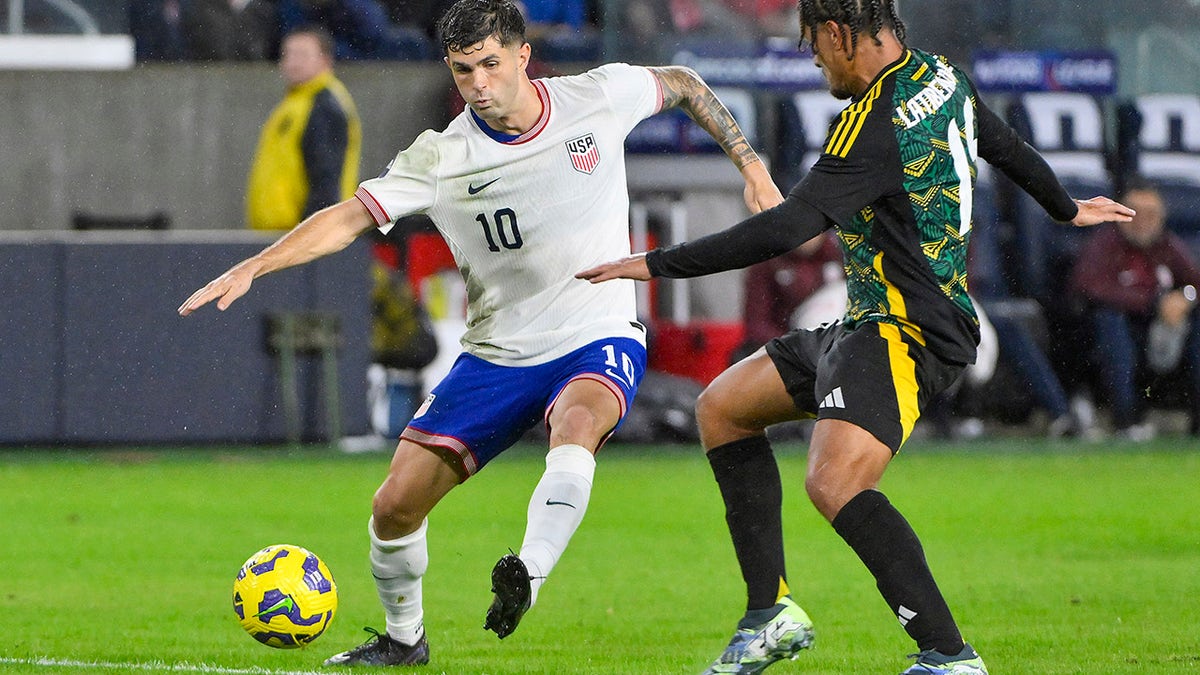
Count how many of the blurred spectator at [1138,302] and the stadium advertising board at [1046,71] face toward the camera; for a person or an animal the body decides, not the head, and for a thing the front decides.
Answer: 2

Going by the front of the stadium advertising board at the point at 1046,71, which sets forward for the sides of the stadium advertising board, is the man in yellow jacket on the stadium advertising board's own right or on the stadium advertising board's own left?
on the stadium advertising board's own right

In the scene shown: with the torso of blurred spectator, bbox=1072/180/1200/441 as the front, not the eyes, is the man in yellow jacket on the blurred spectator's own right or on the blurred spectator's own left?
on the blurred spectator's own right

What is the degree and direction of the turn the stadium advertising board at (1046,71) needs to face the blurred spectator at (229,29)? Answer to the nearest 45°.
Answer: approximately 90° to its right

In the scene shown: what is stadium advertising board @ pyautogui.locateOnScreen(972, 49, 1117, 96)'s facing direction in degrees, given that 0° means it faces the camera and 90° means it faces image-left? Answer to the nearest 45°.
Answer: approximately 0°

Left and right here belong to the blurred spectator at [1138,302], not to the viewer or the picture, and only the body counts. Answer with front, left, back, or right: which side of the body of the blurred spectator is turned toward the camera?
front

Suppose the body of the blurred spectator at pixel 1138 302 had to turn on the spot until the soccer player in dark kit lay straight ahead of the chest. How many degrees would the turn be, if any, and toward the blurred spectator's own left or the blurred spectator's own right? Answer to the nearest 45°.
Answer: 0° — they already face them

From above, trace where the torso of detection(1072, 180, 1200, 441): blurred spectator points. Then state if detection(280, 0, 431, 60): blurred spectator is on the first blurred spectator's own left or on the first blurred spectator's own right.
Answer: on the first blurred spectator's own right

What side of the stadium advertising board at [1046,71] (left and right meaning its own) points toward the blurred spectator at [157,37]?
right

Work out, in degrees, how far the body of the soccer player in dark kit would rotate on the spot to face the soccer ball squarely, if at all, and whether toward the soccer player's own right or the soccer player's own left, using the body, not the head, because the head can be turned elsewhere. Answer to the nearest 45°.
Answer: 0° — they already face it

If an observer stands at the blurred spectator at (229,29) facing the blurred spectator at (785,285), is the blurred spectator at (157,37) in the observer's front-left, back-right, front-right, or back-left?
back-right

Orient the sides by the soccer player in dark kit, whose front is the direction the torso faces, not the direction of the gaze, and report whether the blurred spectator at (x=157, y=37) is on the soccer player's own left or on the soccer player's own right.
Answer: on the soccer player's own right

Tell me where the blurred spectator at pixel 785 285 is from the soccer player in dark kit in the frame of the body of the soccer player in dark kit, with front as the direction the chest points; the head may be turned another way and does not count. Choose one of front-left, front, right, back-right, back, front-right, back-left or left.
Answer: right
